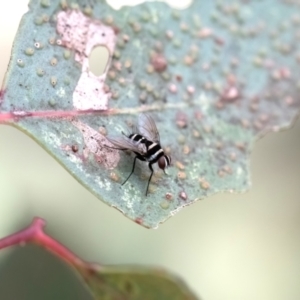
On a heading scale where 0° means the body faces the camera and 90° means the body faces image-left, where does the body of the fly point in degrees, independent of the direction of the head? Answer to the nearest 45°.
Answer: approximately 315°
